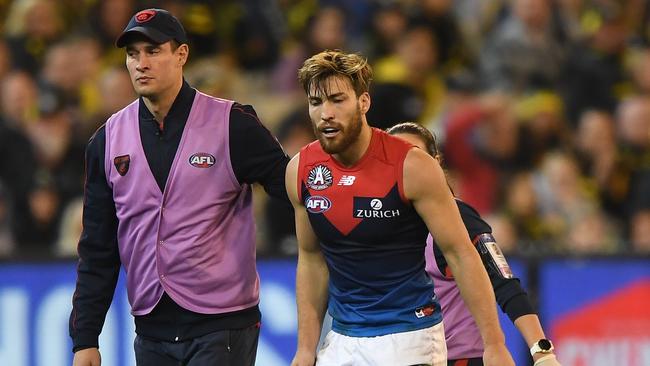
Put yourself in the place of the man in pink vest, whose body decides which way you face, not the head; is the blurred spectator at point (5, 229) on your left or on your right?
on your right

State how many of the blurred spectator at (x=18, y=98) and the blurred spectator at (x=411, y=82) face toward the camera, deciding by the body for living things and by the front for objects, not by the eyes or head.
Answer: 2

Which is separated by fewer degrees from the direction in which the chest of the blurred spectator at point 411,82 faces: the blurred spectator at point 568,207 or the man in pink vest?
the man in pink vest

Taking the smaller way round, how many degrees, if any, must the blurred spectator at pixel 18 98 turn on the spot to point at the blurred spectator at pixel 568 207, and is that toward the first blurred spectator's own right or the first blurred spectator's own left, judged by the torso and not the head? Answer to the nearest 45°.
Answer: approximately 90° to the first blurred spectator's own left

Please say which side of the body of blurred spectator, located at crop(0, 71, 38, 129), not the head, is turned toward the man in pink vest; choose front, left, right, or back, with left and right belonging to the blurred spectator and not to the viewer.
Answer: front

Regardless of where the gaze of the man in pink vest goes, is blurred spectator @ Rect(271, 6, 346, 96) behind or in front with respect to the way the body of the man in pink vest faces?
behind

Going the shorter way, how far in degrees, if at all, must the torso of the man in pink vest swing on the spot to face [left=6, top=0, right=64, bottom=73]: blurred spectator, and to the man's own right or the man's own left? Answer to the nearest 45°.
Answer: approximately 135° to the man's own right

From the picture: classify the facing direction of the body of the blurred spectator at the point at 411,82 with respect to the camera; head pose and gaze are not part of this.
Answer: toward the camera

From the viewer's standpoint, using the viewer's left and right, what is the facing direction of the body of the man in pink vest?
facing the viewer and to the left of the viewer

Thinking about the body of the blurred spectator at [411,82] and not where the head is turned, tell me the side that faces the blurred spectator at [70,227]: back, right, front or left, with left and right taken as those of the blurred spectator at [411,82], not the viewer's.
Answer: right

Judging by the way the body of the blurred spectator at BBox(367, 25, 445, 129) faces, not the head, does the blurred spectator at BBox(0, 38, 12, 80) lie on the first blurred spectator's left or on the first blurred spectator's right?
on the first blurred spectator's right

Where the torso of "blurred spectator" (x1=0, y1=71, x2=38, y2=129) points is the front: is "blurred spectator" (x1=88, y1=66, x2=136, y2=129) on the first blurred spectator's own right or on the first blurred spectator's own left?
on the first blurred spectator's own left

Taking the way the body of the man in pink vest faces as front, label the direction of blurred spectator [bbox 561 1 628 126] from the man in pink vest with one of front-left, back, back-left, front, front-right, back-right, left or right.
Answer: back
